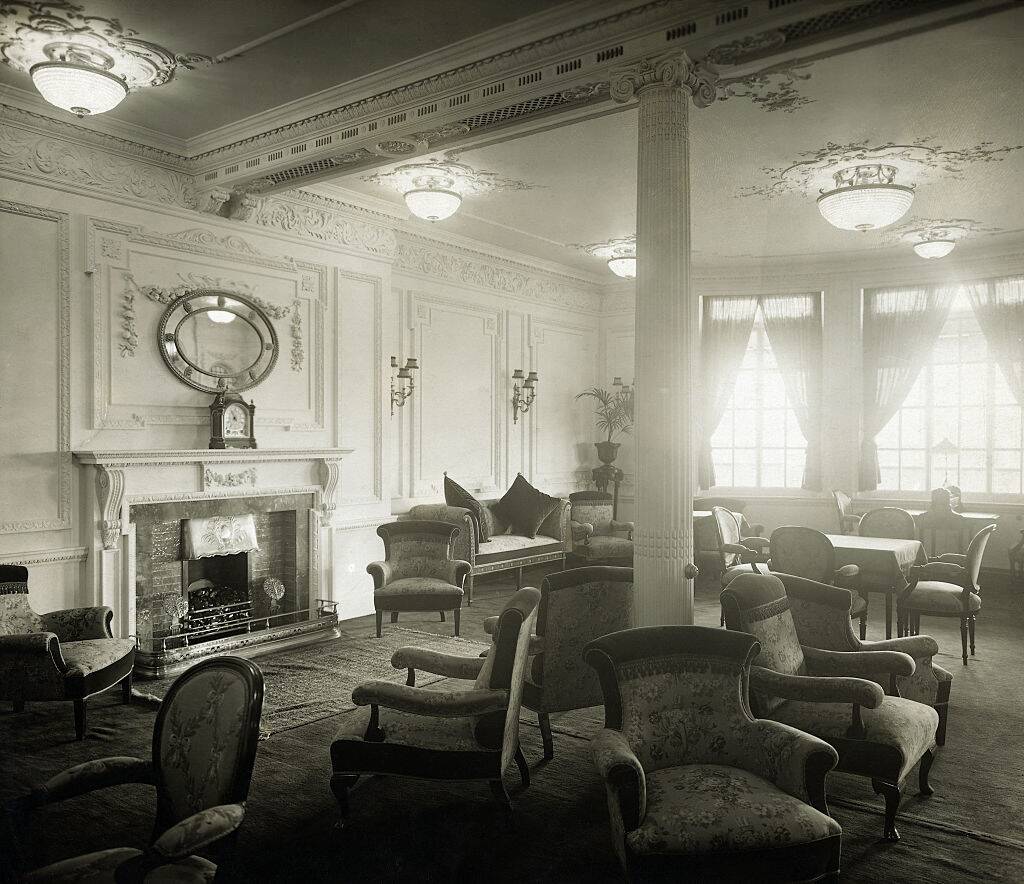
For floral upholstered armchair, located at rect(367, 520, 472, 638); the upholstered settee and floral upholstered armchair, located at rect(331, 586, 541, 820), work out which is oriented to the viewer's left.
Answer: floral upholstered armchair, located at rect(331, 586, 541, 820)

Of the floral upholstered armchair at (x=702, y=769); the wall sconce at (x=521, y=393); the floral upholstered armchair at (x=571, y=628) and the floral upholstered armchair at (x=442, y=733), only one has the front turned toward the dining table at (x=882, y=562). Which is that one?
the wall sconce

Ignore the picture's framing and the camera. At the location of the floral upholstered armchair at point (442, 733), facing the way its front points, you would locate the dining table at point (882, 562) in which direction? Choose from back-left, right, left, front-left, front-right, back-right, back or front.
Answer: back-right

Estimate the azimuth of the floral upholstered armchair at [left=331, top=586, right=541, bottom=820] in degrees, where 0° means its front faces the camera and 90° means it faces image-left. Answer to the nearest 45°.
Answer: approximately 90°

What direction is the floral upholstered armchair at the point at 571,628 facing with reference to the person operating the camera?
facing away from the viewer and to the left of the viewer

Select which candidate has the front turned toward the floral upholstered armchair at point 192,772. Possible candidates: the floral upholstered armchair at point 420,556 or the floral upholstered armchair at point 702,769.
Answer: the floral upholstered armchair at point 420,556

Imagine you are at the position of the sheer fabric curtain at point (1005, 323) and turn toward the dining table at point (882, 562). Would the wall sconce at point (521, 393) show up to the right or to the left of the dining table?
right

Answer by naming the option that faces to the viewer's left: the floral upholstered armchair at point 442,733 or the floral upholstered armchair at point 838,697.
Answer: the floral upholstered armchair at point 442,733

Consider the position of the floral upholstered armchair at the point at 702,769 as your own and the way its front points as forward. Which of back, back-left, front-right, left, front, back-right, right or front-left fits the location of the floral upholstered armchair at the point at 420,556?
back

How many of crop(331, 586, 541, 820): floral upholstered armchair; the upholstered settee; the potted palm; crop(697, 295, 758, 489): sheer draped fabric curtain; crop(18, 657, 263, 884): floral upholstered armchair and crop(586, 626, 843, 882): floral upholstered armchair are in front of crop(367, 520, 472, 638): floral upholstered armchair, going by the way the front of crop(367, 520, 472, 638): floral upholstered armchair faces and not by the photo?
3

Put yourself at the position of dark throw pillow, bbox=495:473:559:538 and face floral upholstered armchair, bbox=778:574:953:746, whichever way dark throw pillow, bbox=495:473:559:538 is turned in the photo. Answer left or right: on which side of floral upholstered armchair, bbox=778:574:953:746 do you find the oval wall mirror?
right

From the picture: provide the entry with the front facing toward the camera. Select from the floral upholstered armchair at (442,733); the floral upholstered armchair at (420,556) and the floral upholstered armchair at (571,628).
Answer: the floral upholstered armchair at (420,556)
